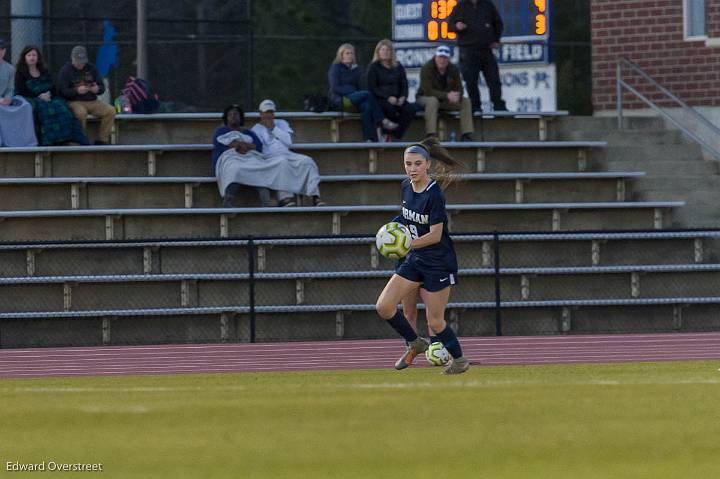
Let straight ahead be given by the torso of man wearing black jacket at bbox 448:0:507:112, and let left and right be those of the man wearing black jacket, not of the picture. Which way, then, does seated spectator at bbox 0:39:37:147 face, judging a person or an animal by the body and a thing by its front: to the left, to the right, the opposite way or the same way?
the same way

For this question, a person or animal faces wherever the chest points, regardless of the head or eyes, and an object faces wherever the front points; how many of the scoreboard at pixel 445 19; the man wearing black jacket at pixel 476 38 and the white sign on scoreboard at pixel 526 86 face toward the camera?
3

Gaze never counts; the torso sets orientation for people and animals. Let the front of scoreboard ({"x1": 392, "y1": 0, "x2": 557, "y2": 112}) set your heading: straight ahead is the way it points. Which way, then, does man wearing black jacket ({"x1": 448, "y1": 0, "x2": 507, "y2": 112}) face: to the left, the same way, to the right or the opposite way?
the same way

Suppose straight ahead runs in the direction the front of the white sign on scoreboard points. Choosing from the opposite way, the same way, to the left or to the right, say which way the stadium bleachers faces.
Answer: the same way

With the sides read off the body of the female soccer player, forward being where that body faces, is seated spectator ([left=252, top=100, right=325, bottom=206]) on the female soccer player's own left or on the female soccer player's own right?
on the female soccer player's own right

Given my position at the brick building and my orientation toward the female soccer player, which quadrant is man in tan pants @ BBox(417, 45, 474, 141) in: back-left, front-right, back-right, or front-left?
front-right

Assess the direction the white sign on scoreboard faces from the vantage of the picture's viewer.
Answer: facing the viewer

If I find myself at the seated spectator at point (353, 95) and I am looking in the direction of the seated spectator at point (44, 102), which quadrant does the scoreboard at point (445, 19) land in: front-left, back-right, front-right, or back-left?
back-right

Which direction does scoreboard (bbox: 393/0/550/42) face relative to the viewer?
toward the camera

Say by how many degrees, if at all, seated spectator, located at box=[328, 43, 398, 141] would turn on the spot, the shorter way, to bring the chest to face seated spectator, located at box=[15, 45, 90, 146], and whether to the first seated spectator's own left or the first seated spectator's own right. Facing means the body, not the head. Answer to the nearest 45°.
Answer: approximately 135° to the first seated spectator's own right

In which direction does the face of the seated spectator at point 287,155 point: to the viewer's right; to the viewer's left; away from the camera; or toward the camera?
toward the camera

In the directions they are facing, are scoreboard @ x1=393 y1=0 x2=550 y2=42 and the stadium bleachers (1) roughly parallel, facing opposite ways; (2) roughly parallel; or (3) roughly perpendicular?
roughly parallel

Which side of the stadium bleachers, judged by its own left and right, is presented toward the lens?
front
